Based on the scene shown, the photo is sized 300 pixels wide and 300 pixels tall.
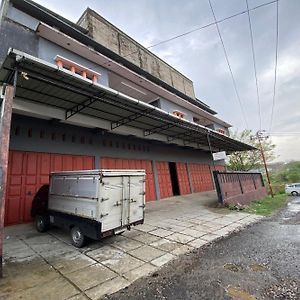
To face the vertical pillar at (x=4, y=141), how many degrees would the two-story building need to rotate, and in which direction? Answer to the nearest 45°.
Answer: approximately 45° to its right

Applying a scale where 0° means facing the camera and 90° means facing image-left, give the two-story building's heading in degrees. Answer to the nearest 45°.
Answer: approximately 315°

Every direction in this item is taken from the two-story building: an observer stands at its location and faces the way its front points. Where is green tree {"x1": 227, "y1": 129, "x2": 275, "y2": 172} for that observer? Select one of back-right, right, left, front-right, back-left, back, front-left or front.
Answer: left

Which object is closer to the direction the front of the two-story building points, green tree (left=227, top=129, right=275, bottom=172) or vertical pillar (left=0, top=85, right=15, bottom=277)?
the vertical pillar
